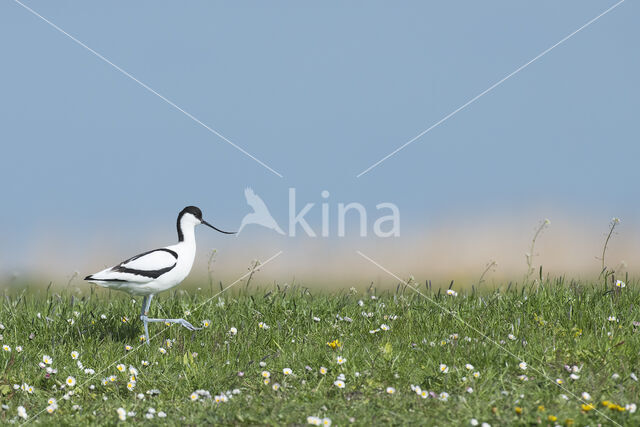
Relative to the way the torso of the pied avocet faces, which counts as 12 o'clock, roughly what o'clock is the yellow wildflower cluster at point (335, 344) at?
The yellow wildflower cluster is roughly at 1 o'clock from the pied avocet.

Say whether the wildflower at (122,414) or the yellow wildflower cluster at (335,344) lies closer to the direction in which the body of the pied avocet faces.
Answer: the yellow wildflower cluster

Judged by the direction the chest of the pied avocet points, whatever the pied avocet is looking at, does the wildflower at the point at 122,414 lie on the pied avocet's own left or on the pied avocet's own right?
on the pied avocet's own right

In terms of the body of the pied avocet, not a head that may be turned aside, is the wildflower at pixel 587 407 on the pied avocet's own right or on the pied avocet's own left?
on the pied avocet's own right

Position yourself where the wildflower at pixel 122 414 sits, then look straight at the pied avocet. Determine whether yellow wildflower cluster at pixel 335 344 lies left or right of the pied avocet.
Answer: right

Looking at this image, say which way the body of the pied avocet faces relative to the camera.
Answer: to the viewer's right

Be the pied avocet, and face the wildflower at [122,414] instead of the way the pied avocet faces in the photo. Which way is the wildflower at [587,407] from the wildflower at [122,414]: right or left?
left
